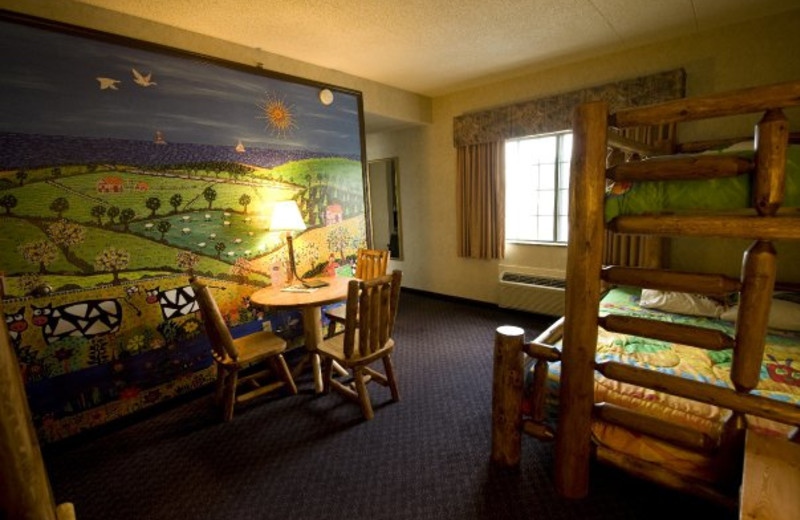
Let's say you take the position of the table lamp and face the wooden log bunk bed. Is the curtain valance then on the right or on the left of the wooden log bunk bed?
left

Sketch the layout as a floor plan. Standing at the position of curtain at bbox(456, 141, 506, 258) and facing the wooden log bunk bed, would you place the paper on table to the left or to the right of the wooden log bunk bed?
right

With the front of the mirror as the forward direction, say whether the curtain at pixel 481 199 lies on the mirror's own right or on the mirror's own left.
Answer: on the mirror's own left

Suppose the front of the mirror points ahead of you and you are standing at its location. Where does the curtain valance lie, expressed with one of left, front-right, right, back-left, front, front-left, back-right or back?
left
